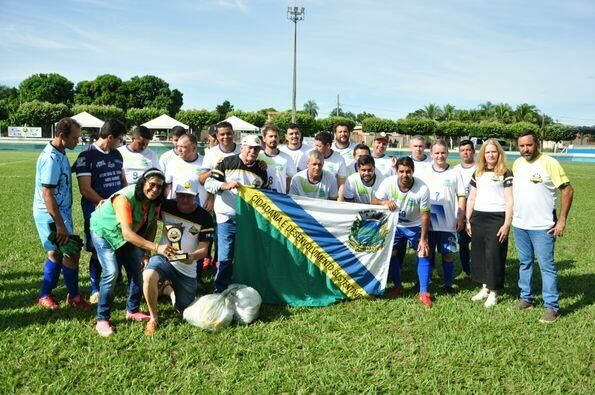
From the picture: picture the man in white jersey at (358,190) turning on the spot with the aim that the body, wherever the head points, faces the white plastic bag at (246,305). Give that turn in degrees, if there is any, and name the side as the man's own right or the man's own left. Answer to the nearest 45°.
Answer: approximately 45° to the man's own right

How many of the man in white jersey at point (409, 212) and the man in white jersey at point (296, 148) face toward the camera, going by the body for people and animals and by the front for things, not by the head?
2

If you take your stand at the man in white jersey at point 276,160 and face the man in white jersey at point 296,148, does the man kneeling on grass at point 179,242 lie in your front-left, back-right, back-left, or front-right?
back-left

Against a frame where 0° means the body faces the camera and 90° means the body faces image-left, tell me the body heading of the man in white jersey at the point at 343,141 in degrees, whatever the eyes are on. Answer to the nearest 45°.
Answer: approximately 0°

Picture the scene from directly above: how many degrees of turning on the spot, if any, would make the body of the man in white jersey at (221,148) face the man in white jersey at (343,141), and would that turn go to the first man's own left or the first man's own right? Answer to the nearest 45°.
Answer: approximately 135° to the first man's own left

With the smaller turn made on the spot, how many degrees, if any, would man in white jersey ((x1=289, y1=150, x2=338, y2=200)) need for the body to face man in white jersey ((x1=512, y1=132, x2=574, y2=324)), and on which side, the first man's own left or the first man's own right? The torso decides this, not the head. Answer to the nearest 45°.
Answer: approximately 90° to the first man's own left
